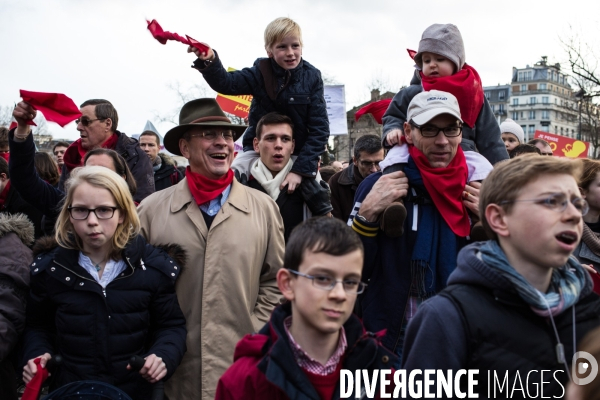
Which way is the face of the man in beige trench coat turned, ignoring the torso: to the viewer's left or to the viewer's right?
to the viewer's right

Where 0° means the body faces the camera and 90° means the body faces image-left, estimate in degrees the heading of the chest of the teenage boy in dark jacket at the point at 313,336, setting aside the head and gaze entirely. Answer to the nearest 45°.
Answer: approximately 315°

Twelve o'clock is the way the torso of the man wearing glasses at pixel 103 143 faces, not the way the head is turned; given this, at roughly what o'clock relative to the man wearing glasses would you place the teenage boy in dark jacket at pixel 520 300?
The teenage boy in dark jacket is roughly at 10 o'clock from the man wearing glasses.

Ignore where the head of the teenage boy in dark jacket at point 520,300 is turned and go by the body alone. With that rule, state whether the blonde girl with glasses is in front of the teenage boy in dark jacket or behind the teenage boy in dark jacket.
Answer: behind

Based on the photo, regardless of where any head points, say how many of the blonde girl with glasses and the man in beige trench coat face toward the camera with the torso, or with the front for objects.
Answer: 2

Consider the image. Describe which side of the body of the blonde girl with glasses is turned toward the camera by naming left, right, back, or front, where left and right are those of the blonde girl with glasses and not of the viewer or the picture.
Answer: front

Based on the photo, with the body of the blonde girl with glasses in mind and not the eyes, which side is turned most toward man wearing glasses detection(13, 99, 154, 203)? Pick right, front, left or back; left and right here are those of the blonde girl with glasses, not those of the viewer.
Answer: back

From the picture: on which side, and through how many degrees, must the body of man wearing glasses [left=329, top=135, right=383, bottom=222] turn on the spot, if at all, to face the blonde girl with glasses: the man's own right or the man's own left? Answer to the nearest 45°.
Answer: approximately 45° to the man's own right

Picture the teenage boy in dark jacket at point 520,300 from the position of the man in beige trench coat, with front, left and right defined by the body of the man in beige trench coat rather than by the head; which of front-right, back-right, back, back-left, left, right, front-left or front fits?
front-left

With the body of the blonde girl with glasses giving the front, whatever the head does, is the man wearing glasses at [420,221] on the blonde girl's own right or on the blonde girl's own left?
on the blonde girl's own left

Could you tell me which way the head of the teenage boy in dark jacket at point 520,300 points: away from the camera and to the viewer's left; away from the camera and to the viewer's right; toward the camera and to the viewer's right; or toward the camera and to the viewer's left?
toward the camera and to the viewer's right
